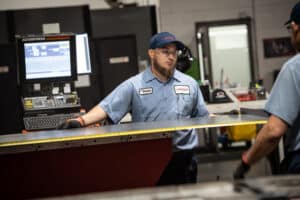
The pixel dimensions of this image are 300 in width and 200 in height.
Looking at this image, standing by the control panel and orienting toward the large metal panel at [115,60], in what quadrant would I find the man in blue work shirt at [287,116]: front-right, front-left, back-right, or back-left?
back-right

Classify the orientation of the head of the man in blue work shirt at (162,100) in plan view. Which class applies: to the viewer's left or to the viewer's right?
to the viewer's right

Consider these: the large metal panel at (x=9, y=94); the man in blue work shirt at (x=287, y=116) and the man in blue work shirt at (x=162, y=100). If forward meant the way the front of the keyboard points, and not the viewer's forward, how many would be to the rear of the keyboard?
1

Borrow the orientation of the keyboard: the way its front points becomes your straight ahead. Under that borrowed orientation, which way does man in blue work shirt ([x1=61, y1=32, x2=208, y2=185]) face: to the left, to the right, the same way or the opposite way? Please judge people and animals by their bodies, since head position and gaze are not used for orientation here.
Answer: the same way

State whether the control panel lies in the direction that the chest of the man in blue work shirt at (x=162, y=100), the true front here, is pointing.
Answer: no

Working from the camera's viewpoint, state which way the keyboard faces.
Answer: facing the viewer

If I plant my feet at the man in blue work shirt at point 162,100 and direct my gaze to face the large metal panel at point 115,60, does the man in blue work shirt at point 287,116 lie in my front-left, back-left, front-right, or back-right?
back-right

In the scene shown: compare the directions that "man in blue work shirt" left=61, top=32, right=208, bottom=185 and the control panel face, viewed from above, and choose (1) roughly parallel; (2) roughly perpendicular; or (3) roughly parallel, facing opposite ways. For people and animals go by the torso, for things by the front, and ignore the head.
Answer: roughly parallel

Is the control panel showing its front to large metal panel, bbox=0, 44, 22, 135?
no

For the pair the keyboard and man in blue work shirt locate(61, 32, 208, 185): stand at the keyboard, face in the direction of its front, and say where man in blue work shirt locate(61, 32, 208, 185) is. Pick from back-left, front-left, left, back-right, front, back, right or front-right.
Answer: front-left

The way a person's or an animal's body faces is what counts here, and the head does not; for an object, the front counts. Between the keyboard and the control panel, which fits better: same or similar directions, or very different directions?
same or similar directions

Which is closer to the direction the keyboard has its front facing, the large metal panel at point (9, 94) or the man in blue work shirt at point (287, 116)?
the man in blue work shirt

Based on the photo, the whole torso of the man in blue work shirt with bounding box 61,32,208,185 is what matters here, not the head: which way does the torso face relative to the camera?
toward the camera

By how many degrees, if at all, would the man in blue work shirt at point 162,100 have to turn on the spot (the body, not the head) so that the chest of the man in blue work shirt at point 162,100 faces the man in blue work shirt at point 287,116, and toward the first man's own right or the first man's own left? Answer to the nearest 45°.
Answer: approximately 45° to the first man's own left

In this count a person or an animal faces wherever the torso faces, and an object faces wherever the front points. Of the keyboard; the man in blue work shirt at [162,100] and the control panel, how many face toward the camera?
3

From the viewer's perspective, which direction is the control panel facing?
toward the camera
